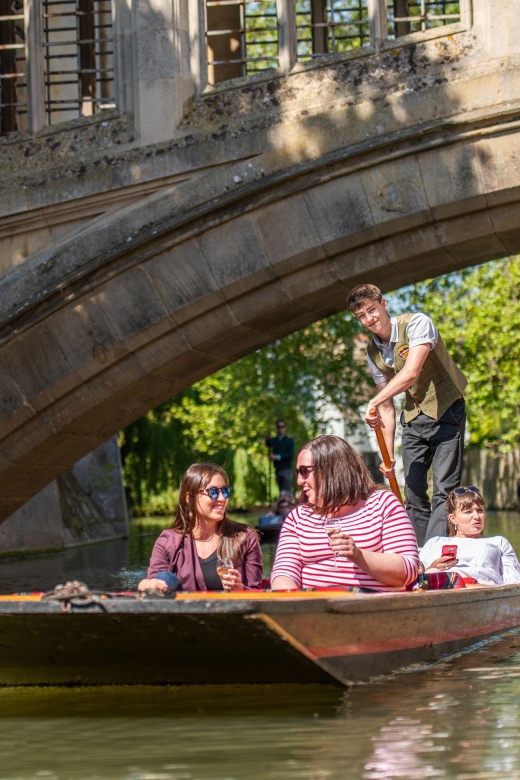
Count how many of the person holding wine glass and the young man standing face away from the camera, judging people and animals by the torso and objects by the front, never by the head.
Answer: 0

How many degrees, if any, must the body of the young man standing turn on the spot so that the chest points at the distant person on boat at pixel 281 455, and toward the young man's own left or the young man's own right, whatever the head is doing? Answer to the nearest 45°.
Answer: approximately 135° to the young man's own right

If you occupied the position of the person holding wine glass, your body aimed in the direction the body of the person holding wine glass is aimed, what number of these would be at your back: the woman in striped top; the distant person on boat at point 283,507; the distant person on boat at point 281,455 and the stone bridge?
3

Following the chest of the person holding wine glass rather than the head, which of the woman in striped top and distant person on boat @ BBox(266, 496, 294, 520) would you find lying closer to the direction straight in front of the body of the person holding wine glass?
the woman in striped top

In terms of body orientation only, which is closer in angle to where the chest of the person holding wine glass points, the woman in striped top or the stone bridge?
the woman in striped top

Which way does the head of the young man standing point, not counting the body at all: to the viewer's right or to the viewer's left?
to the viewer's left
